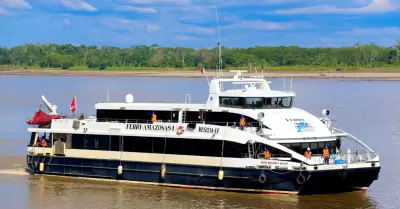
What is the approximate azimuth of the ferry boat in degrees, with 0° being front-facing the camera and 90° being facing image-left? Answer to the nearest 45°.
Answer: approximately 315°
